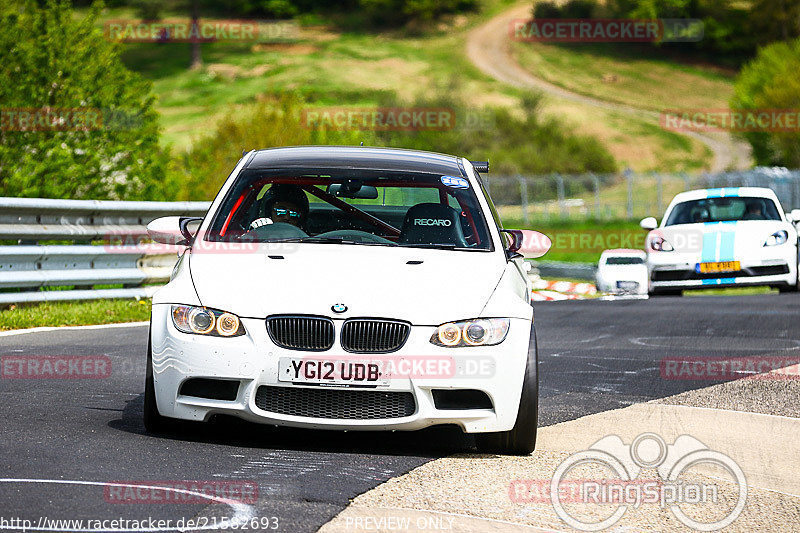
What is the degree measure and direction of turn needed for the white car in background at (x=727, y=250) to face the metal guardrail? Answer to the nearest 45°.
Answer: approximately 45° to its right

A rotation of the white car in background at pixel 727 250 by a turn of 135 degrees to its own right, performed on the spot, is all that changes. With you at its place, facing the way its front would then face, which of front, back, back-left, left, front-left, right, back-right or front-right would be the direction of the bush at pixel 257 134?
front

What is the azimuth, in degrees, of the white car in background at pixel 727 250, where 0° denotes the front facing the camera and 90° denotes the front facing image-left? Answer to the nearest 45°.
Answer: approximately 0°

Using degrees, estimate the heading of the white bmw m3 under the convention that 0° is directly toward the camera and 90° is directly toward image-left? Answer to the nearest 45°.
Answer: approximately 0°

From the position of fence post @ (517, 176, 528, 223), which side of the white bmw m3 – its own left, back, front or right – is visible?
back

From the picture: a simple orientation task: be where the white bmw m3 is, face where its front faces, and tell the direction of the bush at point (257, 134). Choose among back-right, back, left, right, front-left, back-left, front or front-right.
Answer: back

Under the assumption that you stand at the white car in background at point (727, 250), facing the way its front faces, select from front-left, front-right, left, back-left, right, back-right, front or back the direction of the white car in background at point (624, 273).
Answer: back-right

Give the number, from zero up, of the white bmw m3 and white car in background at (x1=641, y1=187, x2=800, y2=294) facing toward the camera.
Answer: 2

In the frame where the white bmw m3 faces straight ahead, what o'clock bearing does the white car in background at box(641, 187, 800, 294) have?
The white car in background is roughly at 7 o'clock from the white bmw m3.

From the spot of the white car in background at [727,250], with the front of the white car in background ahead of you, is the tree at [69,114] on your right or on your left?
on your right
